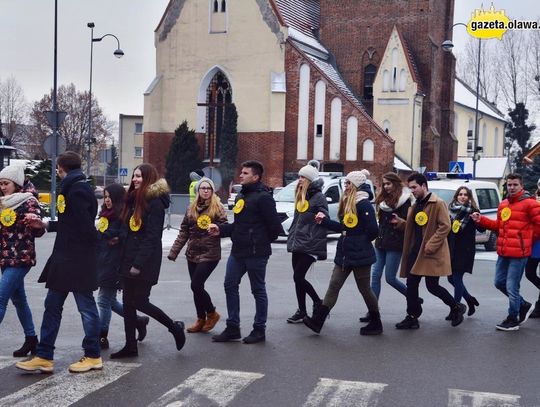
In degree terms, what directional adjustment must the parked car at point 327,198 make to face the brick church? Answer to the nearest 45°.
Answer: approximately 135° to its right

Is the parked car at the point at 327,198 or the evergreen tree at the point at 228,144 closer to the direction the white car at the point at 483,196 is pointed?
the parked car

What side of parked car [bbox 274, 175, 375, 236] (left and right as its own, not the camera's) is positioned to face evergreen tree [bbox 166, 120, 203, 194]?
right

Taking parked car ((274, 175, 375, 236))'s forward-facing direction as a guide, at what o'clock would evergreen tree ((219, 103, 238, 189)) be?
The evergreen tree is roughly at 4 o'clock from the parked car.

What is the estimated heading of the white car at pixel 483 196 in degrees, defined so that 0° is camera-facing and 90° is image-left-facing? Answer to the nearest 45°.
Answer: approximately 45°

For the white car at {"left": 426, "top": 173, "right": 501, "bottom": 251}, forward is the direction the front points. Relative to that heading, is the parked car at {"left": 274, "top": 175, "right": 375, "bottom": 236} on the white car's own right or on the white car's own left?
on the white car's own right

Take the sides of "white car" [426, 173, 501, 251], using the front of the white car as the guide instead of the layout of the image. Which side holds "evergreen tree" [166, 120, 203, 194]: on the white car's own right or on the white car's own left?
on the white car's own right
